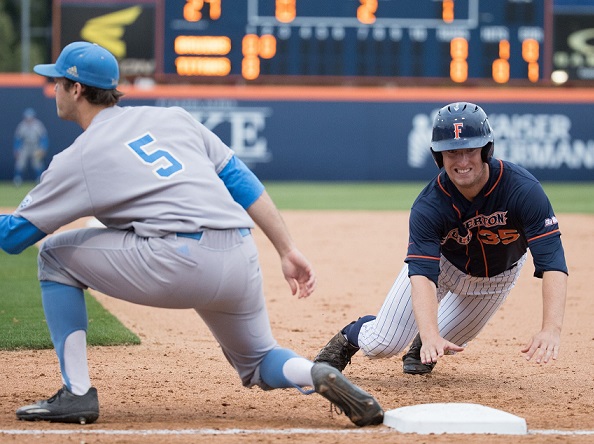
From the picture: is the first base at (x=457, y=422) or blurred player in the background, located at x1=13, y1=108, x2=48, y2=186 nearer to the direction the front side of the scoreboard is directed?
the first base

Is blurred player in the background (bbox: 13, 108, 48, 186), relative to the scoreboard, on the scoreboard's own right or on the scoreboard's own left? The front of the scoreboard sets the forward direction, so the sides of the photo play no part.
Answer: on the scoreboard's own right

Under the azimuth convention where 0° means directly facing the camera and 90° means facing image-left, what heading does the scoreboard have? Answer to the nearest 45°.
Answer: approximately 0°

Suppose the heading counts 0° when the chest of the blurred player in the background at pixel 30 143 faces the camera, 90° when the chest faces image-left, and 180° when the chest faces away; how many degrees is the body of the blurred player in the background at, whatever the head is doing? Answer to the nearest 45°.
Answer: approximately 0°

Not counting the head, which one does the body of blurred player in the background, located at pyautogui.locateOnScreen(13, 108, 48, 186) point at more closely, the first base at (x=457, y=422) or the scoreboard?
the first base

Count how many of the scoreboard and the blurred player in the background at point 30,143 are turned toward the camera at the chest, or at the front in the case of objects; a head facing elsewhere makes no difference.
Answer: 2

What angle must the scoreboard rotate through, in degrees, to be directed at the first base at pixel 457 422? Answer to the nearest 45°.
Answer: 0° — it already faces it
